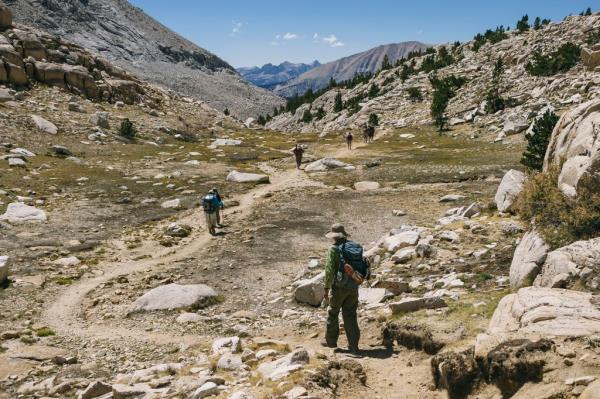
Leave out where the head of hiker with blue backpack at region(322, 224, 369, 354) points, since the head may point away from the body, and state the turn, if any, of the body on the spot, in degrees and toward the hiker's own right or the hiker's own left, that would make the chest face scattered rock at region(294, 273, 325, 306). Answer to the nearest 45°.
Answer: approximately 45° to the hiker's own right

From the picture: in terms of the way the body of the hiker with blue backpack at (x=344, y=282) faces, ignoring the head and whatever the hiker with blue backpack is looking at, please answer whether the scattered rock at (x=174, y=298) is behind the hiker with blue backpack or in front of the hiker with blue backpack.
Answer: in front

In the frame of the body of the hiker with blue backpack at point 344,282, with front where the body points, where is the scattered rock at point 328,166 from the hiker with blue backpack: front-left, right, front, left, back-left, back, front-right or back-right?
front-right

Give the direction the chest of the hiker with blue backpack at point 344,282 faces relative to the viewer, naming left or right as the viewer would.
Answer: facing away from the viewer and to the left of the viewer

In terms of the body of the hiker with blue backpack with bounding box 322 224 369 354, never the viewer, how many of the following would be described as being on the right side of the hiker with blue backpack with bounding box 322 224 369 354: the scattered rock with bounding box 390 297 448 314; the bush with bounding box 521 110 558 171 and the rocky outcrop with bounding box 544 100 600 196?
3

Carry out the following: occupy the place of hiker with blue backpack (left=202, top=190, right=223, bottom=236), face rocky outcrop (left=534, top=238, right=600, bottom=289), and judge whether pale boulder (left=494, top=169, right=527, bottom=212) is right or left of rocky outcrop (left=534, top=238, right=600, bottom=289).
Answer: left

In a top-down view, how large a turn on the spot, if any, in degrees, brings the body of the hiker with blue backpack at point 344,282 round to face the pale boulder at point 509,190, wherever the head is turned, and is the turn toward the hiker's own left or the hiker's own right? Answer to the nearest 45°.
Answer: approximately 90° to the hiker's own right

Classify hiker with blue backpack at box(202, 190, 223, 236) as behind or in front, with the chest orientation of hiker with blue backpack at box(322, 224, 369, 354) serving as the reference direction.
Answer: in front

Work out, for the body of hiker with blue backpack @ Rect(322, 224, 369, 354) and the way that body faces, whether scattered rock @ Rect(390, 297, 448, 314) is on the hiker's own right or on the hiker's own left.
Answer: on the hiker's own right

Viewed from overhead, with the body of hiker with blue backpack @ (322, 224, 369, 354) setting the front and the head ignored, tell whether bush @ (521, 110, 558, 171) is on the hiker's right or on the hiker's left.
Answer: on the hiker's right

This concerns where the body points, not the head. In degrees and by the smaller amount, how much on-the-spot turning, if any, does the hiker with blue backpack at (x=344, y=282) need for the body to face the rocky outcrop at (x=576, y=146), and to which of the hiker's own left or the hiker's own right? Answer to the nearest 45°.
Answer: approximately 90° to the hiker's own right

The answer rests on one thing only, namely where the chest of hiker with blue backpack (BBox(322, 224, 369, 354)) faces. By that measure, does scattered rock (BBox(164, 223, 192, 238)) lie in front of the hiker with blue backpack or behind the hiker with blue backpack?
in front

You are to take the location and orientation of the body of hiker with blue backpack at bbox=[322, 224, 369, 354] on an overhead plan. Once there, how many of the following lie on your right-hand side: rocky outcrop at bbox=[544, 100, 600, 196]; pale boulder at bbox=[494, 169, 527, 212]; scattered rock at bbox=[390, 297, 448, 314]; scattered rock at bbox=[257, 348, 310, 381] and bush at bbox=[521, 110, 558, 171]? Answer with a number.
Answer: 4
